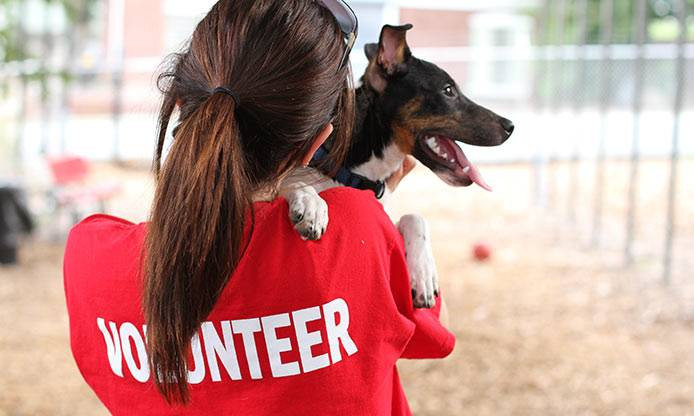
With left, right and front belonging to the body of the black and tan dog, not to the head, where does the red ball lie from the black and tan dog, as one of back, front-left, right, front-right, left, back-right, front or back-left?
back-left

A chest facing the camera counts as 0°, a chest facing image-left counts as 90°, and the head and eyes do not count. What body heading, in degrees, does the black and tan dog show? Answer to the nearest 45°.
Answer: approximately 315°

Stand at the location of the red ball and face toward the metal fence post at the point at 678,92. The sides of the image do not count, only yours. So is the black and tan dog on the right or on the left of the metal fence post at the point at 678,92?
right

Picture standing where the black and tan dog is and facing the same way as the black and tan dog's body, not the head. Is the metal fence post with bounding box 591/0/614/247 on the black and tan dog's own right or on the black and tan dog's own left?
on the black and tan dog's own left

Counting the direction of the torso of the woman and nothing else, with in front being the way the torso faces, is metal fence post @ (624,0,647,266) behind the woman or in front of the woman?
in front

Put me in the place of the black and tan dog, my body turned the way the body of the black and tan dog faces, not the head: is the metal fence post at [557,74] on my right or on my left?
on my left

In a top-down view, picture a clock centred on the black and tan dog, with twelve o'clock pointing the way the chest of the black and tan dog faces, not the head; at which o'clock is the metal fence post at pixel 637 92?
The metal fence post is roughly at 8 o'clock from the black and tan dog.

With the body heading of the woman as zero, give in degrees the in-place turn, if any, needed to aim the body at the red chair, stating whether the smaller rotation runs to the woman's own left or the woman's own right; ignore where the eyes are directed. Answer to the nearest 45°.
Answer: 0° — they already face it

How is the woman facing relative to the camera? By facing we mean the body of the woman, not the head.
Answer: away from the camera
